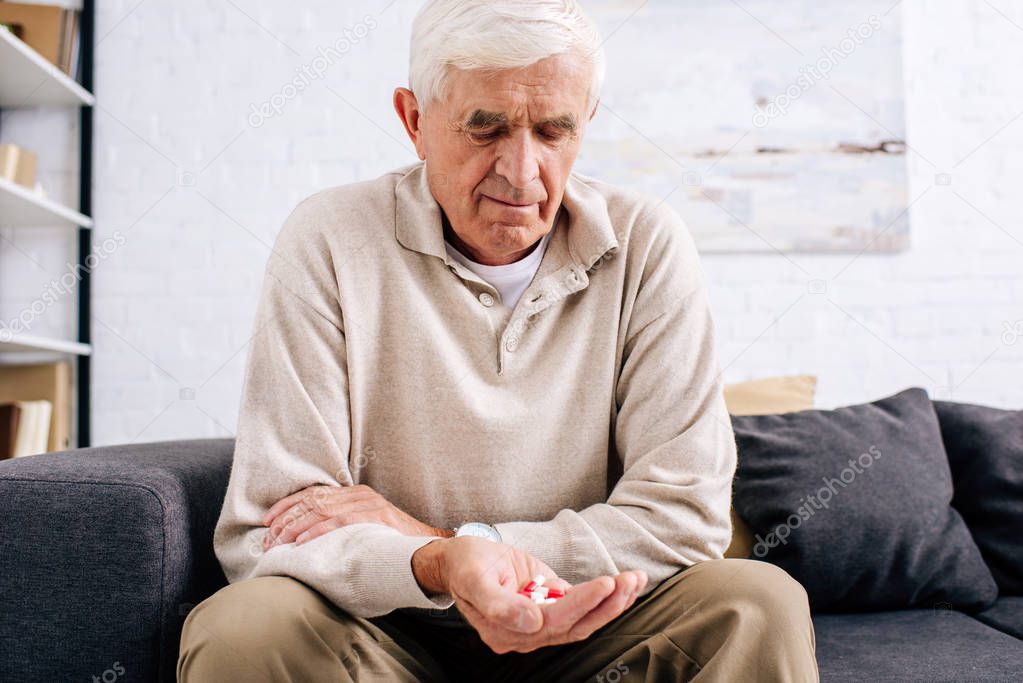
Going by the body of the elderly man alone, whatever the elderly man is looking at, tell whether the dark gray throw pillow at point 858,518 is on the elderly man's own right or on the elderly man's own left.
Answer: on the elderly man's own left

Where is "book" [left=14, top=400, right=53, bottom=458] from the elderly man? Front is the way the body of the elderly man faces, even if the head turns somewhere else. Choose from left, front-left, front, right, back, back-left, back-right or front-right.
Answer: back-right

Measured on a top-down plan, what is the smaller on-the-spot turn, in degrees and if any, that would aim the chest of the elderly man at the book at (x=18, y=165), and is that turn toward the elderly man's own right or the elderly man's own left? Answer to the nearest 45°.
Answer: approximately 135° to the elderly man's own right

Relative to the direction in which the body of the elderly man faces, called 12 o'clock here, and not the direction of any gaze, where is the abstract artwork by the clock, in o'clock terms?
The abstract artwork is roughly at 7 o'clock from the elderly man.

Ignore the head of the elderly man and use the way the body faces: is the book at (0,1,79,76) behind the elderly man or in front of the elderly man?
behind

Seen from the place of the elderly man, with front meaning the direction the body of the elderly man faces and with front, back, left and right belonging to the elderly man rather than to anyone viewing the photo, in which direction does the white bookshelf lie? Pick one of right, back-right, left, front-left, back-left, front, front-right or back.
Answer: back-right

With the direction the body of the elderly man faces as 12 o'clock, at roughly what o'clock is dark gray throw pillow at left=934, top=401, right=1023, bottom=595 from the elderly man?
The dark gray throw pillow is roughly at 8 o'clock from the elderly man.

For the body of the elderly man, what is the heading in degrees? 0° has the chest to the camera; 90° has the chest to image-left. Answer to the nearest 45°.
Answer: approximately 0°
